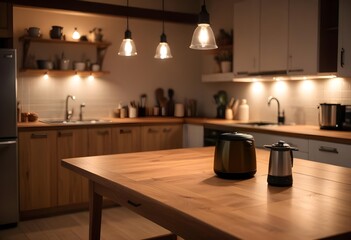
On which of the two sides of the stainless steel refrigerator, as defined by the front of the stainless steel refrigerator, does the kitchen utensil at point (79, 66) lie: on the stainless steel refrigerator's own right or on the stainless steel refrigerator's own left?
on the stainless steel refrigerator's own left

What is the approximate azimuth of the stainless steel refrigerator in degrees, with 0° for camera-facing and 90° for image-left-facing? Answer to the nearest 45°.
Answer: approximately 315°

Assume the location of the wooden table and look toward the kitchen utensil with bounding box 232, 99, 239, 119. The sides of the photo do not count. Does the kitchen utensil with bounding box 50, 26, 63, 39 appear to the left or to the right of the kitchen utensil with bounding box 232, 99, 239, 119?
left

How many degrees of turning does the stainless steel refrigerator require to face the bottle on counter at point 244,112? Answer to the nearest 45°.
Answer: approximately 45° to its left

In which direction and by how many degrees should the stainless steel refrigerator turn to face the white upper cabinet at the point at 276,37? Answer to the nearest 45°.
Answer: approximately 45° to its left

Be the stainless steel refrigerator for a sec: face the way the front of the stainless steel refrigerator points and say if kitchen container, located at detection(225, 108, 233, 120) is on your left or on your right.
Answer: on your left

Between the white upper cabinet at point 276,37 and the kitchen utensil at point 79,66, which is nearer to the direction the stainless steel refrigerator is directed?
the white upper cabinet
